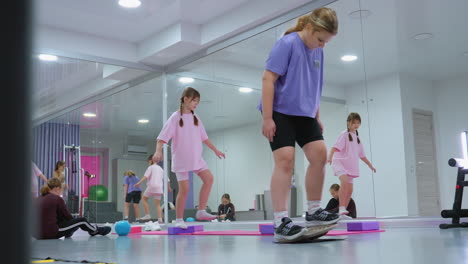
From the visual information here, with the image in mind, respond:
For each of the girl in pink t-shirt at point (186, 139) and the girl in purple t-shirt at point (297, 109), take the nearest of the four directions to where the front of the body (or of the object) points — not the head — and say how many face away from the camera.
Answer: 0

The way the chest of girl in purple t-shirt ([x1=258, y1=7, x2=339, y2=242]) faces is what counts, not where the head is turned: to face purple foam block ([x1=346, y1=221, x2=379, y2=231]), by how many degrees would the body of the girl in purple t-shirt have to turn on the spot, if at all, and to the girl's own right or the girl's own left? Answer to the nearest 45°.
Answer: approximately 135° to the girl's own left

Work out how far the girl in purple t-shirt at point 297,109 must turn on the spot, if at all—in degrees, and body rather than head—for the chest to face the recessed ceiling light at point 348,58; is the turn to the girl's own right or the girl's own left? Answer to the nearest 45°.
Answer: approximately 135° to the girl's own left

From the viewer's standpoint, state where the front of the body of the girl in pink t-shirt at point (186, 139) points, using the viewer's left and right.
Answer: facing the viewer and to the right of the viewer

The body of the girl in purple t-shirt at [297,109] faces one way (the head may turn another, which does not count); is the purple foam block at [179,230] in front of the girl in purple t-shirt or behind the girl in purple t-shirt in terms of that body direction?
behind

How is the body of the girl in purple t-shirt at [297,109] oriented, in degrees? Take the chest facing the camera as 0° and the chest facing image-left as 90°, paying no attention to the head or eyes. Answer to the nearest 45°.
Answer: approximately 315°

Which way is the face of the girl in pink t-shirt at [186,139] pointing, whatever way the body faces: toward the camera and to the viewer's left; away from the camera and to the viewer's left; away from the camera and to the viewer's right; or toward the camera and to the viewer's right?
toward the camera and to the viewer's right

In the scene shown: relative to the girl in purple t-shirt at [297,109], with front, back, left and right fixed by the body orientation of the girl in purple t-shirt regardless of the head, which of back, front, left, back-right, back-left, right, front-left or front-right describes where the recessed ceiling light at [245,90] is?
back-left

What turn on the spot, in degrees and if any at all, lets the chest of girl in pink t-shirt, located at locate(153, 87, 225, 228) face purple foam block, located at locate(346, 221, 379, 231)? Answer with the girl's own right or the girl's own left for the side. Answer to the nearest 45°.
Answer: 0° — they already face it
